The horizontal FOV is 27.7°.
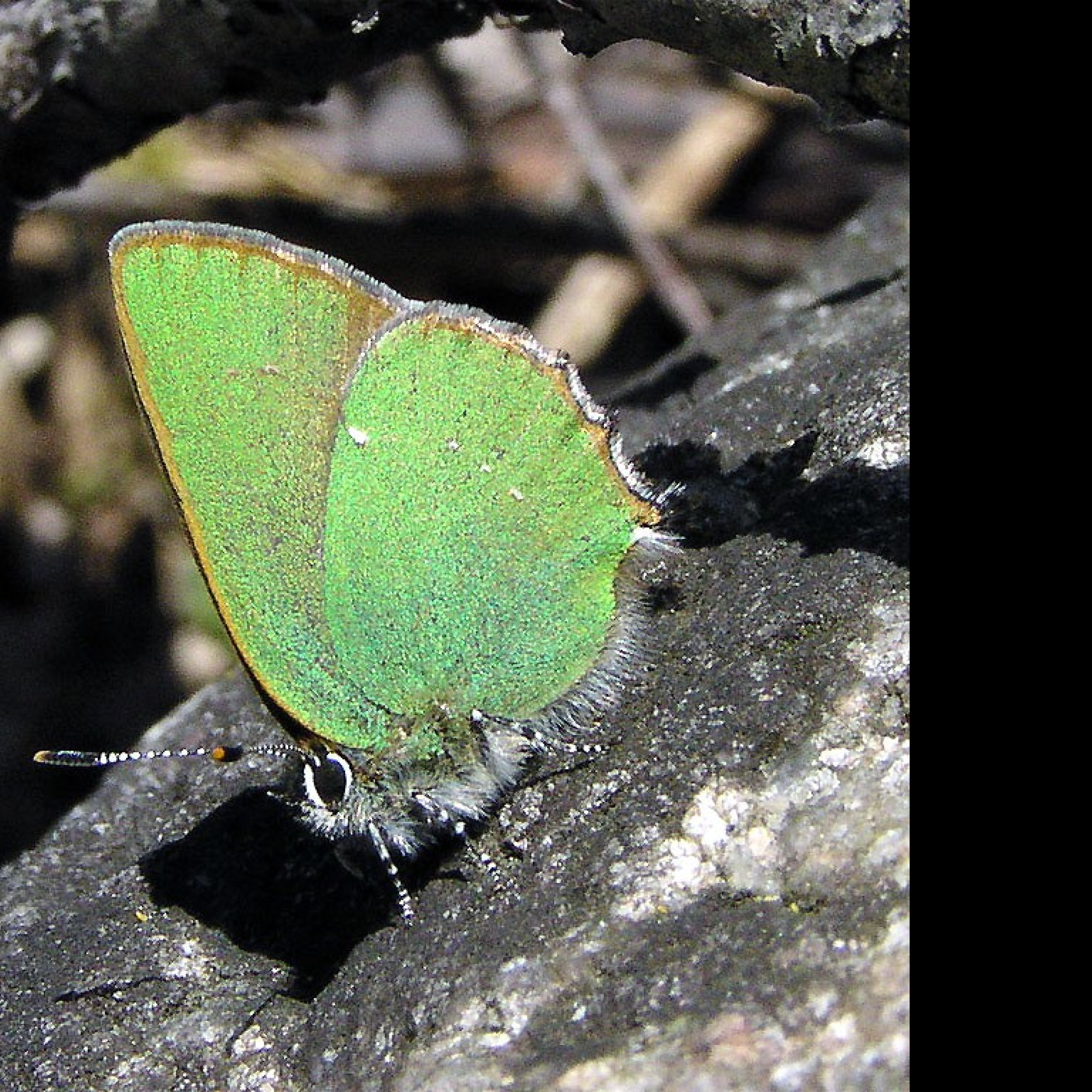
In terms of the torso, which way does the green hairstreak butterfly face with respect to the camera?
to the viewer's left

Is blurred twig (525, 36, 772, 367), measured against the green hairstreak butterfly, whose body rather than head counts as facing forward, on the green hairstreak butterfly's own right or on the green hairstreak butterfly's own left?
on the green hairstreak butterfly's own right
